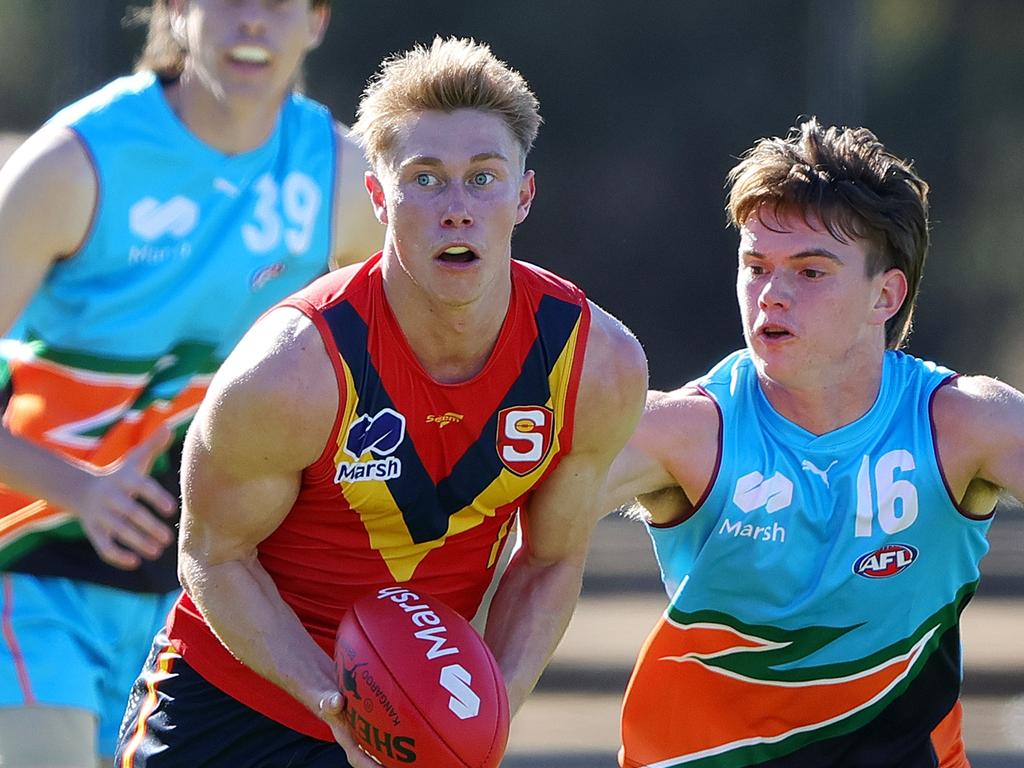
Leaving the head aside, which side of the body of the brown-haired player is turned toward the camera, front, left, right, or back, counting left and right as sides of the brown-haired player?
front

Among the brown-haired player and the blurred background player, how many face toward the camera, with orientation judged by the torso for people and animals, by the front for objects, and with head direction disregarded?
2

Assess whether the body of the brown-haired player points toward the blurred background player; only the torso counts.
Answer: no

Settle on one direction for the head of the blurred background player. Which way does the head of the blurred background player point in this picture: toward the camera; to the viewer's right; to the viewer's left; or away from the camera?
toward the camera

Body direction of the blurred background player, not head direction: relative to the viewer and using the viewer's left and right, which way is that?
facing the viewer

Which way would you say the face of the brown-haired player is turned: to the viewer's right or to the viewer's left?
to the viewer's left

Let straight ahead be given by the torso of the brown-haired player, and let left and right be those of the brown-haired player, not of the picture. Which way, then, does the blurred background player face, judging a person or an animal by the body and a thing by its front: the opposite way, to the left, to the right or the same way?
the same way
